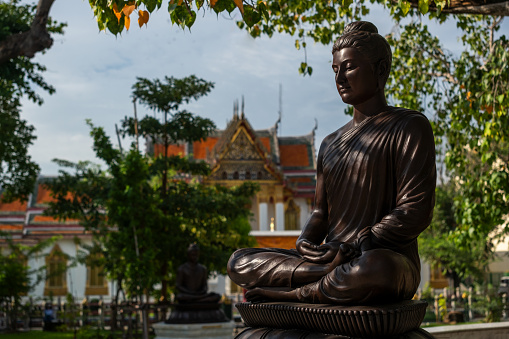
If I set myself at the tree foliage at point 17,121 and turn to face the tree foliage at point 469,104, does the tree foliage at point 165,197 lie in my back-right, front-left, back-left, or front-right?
front-left

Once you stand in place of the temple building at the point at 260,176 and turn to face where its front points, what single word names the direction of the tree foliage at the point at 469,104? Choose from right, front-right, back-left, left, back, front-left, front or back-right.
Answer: front

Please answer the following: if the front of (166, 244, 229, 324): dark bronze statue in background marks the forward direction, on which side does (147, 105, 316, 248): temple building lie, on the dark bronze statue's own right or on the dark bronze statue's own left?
on the dark bronze statue's own left

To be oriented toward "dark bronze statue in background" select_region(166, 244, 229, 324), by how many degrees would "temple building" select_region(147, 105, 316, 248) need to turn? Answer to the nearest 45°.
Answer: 0° — it already faces it

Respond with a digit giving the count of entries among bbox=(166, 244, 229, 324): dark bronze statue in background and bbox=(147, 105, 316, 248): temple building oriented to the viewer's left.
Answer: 0

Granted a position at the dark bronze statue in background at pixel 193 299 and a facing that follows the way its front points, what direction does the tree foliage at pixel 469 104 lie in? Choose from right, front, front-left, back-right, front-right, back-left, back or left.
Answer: front

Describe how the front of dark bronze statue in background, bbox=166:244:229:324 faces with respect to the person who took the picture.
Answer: facing the viewer and to the right of the viewer

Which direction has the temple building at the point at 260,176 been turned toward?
toward the camera

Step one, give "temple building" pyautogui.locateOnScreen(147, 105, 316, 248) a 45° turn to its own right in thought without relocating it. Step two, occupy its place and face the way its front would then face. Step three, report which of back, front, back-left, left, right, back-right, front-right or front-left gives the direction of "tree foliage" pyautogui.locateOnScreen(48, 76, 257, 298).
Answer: front-left

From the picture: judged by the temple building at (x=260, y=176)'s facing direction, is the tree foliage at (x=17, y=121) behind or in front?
in front
